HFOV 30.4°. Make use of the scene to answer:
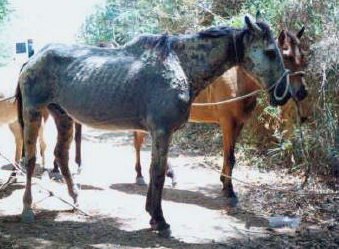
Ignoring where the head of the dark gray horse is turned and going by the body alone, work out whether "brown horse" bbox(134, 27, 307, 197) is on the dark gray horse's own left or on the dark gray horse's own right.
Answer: on the dark gray horse's own left

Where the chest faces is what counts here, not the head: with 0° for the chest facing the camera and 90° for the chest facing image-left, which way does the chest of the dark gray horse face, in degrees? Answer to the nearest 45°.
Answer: approximately 270°
